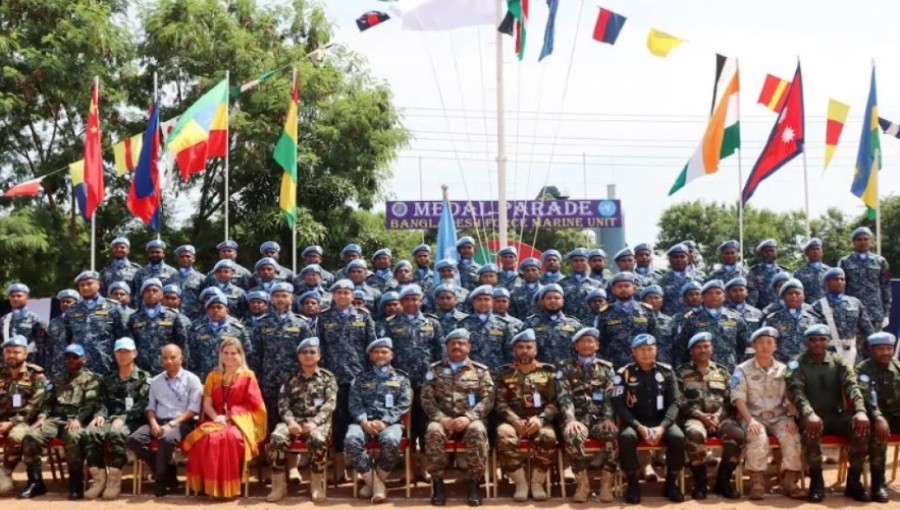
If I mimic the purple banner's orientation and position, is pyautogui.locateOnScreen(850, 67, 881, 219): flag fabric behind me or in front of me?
in front

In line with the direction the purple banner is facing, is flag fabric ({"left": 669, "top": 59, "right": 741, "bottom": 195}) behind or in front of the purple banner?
in front

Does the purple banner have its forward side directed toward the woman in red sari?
yes

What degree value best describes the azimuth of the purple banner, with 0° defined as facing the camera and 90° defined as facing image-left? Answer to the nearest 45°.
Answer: approximately 0°
